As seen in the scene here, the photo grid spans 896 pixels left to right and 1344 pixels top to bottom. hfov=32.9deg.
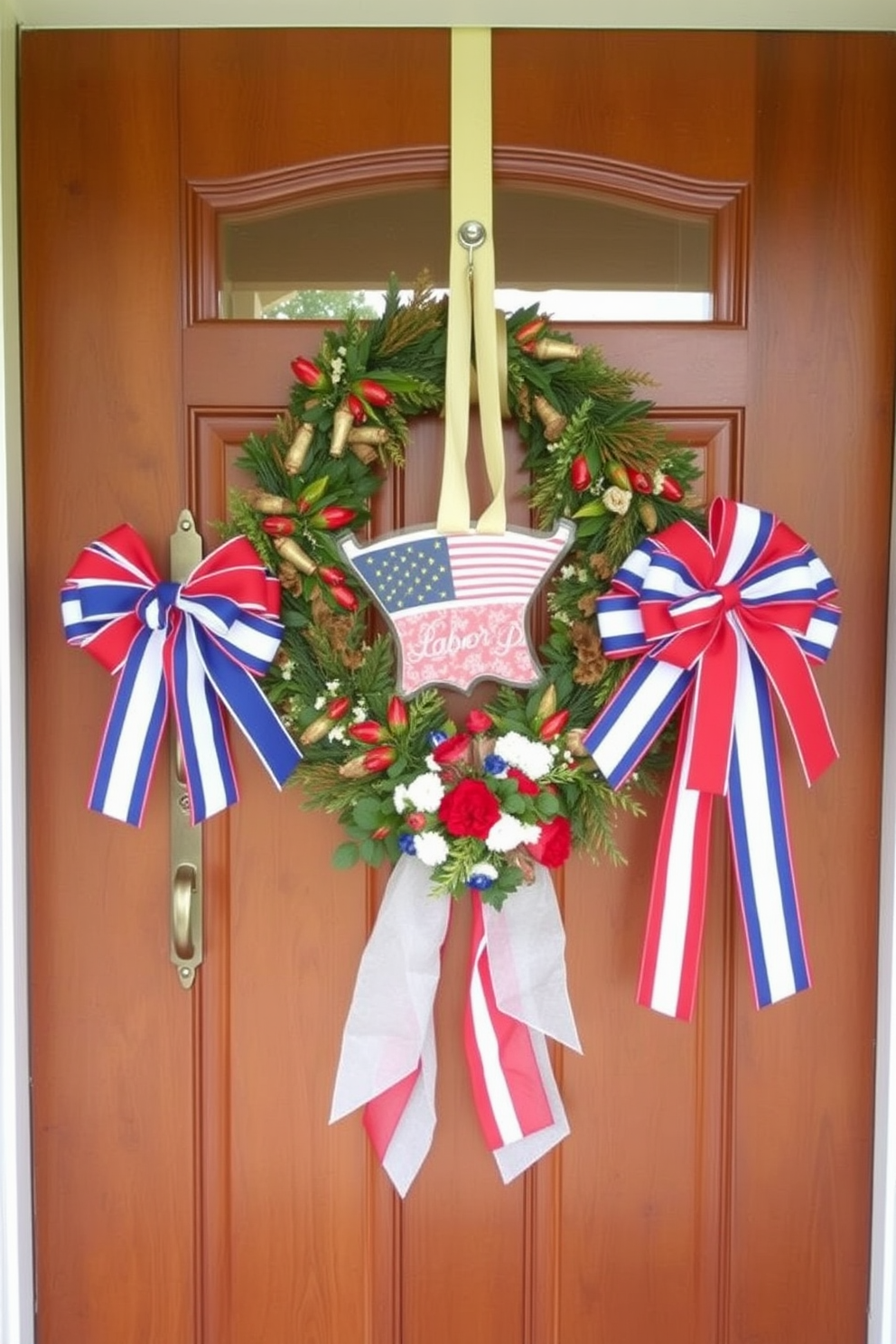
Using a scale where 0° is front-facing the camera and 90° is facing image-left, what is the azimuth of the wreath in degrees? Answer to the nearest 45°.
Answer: approximately 0°

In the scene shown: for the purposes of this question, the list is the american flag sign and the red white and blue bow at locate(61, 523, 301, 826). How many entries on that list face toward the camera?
2

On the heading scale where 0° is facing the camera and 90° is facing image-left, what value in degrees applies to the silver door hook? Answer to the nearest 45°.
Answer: approximately 0°
